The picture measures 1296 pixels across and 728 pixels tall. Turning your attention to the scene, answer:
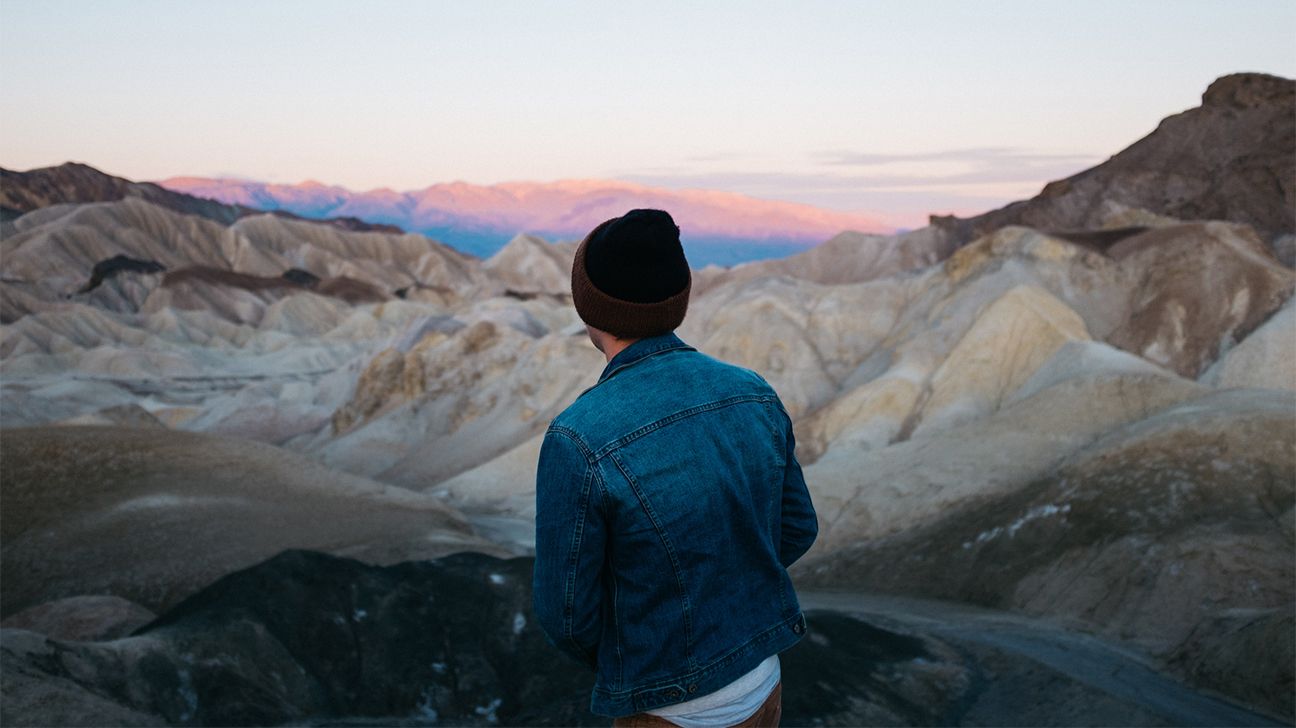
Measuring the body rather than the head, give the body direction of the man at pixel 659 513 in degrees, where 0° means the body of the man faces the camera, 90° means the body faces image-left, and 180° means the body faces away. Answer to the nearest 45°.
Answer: approximately 135°
